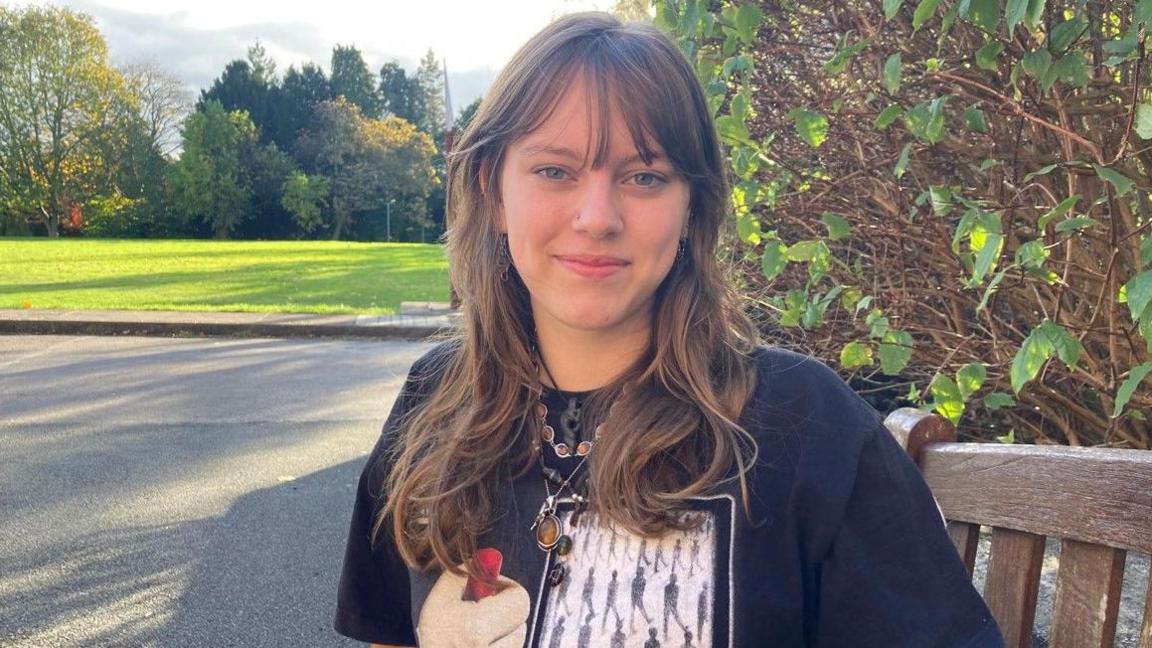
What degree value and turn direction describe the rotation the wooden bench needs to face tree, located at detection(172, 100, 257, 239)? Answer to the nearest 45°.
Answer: approximately 90° to its right

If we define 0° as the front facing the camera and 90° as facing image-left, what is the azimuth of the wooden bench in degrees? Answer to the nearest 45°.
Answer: approximately 45°

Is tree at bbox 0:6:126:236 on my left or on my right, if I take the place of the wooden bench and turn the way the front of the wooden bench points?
on my right
